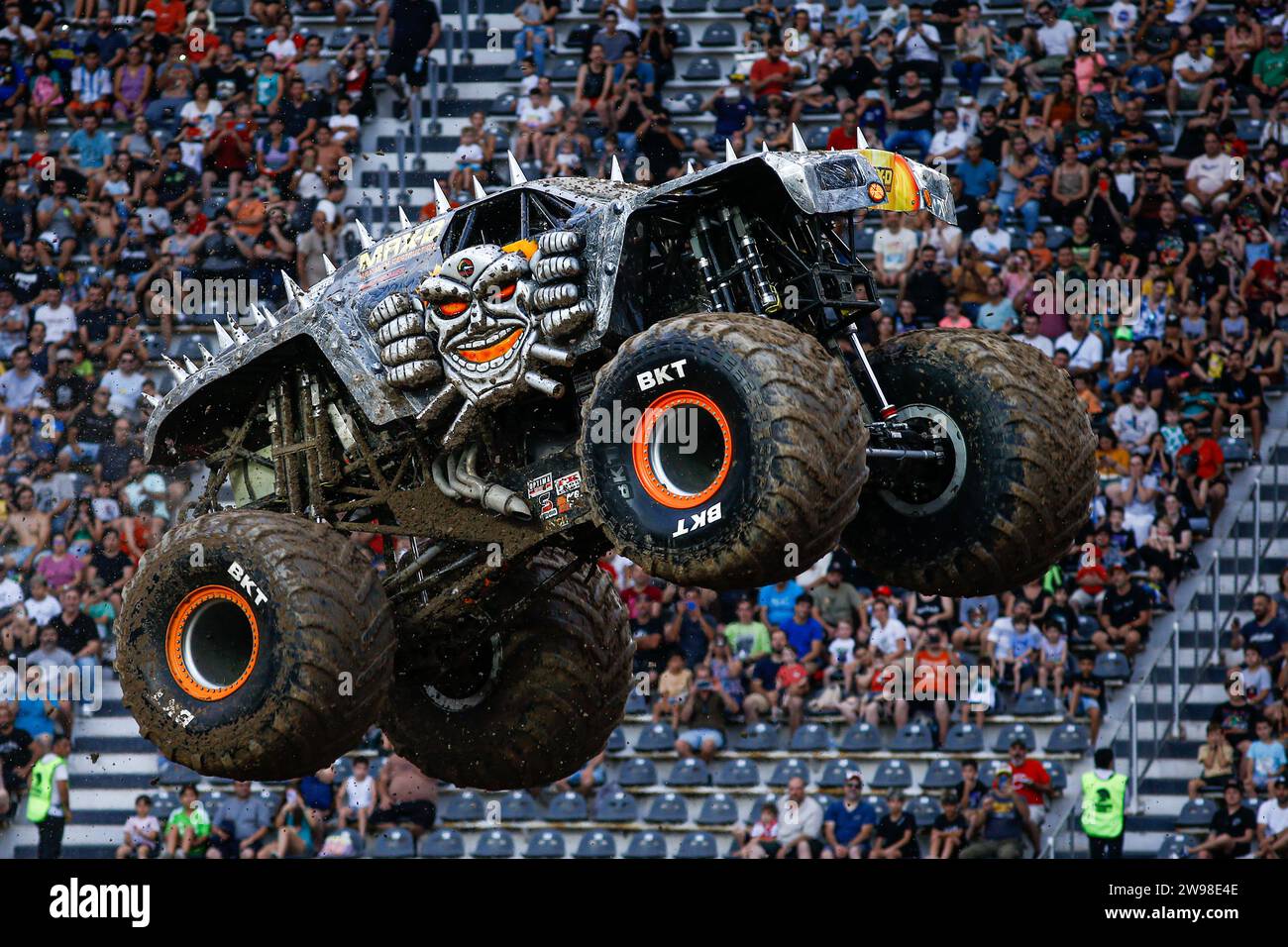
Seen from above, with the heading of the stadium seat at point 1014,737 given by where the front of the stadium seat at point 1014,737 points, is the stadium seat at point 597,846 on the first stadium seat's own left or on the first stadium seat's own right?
on the first stadium seat's own right

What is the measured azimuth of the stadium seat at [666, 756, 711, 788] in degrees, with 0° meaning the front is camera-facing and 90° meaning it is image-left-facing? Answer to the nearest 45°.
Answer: approximately 0°

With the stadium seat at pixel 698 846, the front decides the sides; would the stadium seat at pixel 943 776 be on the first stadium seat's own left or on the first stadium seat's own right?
on the first stadium seat's own left

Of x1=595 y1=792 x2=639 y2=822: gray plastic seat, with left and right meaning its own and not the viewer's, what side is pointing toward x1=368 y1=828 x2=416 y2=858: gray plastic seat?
right

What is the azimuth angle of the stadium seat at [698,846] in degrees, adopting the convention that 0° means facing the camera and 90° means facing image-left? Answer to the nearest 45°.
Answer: approximately 0°

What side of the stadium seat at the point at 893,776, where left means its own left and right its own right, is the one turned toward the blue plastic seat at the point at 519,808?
right
